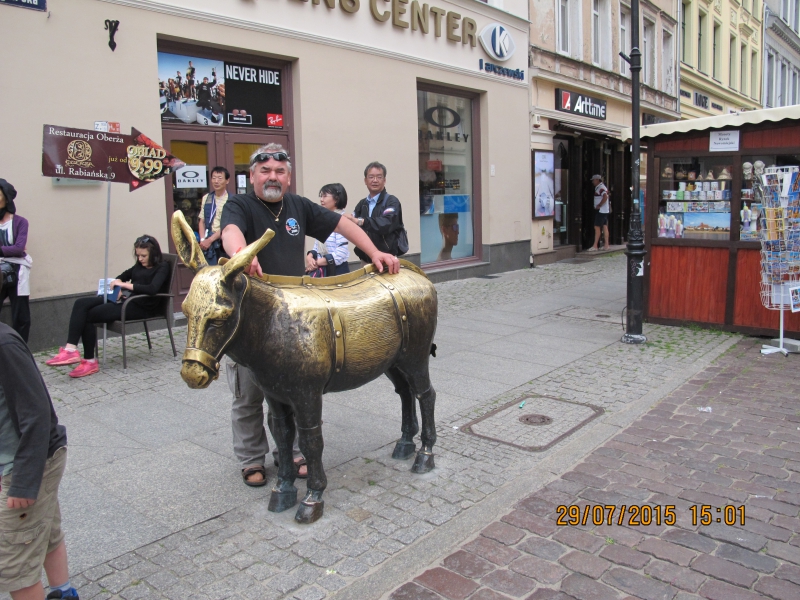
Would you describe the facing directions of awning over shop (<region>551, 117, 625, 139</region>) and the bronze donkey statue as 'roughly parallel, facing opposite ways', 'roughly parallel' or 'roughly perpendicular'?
roughly perpendicular

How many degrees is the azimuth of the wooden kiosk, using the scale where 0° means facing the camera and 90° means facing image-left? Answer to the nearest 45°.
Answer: approximately 45°

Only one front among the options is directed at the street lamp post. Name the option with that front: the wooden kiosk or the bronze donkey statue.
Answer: the wooden kiosk

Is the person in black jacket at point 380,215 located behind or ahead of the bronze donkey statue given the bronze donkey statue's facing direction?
behind

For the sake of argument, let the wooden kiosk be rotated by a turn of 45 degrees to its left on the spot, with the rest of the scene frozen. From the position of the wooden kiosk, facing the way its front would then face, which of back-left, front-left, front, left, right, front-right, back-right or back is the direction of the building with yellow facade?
back

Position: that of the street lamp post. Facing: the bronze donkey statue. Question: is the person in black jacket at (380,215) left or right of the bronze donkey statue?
right
